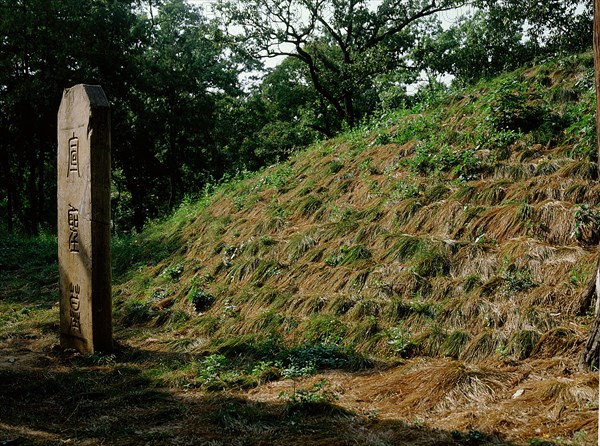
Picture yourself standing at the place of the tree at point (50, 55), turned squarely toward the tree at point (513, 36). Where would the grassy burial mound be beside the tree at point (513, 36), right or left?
right

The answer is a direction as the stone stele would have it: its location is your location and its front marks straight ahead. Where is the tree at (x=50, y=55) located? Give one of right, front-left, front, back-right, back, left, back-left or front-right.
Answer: back-right

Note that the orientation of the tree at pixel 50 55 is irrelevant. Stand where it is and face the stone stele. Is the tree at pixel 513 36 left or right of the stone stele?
left

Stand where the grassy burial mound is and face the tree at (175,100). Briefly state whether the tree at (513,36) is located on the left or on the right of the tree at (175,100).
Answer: right

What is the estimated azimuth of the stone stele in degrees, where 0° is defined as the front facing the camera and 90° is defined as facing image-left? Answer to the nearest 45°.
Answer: approximately 45°
